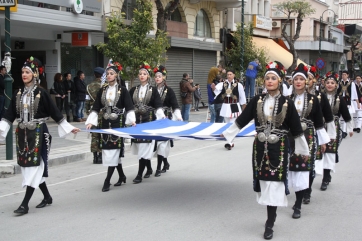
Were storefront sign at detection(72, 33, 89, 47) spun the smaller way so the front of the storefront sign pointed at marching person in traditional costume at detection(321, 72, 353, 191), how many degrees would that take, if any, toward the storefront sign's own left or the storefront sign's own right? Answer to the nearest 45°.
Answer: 0° — it already faces them

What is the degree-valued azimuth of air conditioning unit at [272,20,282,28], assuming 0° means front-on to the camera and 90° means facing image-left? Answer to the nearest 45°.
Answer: approximately 45°

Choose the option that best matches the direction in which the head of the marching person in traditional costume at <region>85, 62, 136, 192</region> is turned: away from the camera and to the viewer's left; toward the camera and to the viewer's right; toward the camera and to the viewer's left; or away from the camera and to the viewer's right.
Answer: toward the camera and to the viewer's left

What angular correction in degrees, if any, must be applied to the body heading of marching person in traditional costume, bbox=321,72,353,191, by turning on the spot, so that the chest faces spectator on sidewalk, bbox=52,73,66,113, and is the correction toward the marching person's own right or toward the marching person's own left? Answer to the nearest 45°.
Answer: approximately 90° to the marching person's own right

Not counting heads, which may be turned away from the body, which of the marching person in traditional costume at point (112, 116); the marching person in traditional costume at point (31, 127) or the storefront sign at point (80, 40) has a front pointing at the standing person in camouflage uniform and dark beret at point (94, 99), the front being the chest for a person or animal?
the storefront sign

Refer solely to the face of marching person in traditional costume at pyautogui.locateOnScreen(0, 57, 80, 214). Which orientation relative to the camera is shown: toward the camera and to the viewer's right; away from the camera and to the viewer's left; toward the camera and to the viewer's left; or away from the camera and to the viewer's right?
toward the camera and to the viewer's left

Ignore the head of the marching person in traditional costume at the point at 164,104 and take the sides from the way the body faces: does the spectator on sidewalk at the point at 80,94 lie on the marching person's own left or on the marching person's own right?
on the marching person's own right

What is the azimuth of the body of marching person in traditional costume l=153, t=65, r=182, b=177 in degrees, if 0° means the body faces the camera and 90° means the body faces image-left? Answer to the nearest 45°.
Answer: approximately 45°
